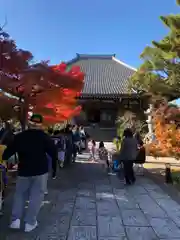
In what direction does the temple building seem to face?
toward the camera

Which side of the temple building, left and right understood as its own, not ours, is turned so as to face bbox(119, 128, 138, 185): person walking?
front

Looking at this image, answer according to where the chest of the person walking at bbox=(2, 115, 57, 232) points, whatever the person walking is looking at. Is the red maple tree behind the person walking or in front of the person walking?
in front

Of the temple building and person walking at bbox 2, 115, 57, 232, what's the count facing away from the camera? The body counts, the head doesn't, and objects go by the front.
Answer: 1

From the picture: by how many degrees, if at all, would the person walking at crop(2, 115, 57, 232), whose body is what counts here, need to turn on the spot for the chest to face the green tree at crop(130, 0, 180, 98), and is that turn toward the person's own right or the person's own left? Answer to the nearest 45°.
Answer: approximately 45° to the person's own right

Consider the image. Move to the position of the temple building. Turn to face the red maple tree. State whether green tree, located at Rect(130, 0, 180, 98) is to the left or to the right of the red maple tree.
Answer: left

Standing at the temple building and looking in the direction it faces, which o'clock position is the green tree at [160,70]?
The green tree is roughly at 11 o'clock from the temple building.

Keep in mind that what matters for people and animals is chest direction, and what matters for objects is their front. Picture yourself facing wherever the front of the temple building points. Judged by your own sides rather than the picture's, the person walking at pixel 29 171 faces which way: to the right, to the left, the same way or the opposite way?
the opposite way

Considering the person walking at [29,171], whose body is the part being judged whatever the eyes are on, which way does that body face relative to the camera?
away from the camera

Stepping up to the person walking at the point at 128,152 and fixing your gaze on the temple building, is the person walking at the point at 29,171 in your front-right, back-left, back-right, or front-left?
back-left

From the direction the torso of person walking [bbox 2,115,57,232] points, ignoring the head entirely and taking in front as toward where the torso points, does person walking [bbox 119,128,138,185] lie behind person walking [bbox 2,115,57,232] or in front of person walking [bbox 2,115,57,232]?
in front
